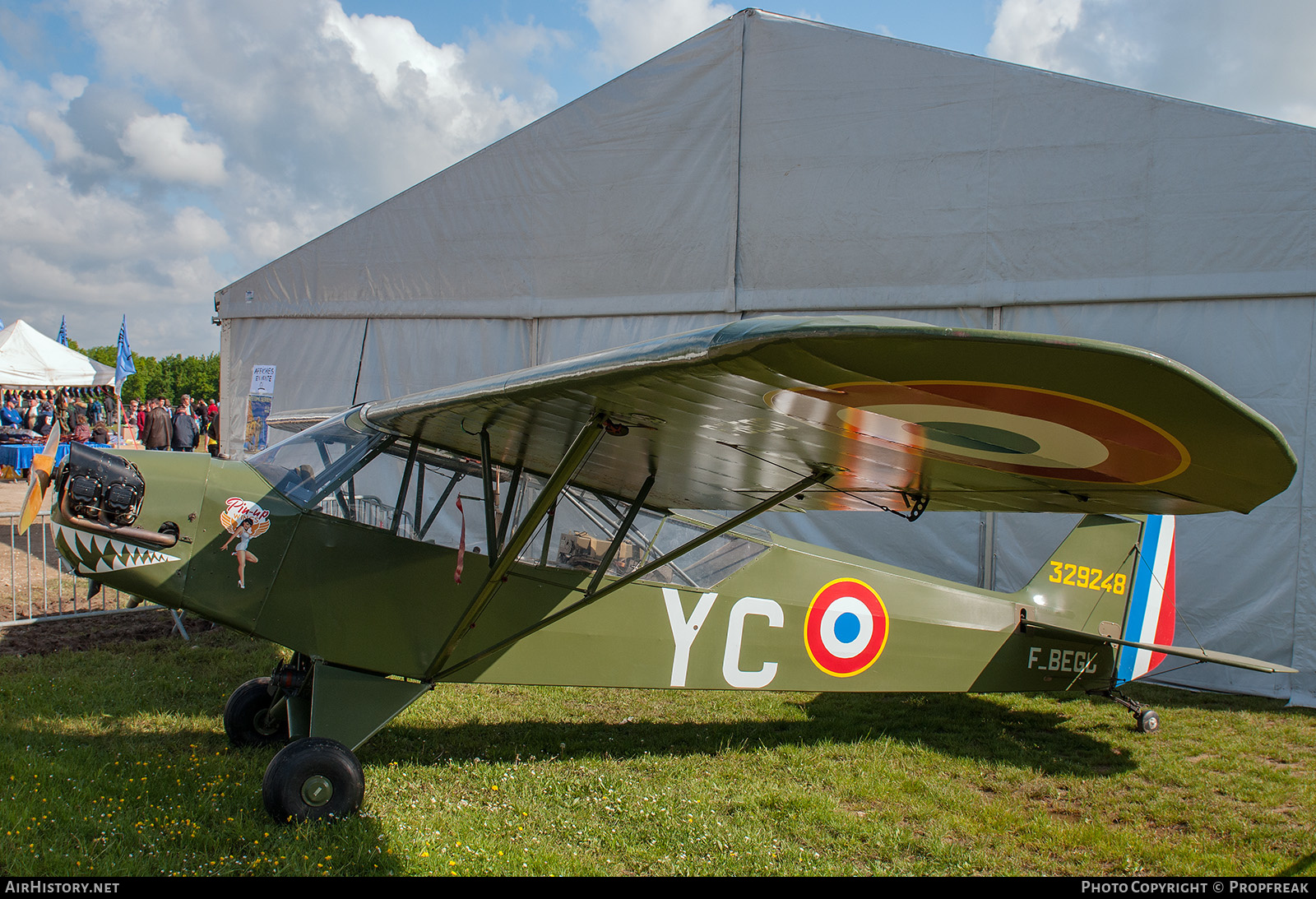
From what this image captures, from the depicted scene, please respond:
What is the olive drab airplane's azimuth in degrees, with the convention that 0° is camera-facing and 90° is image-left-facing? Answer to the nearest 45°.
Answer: approximately 45°

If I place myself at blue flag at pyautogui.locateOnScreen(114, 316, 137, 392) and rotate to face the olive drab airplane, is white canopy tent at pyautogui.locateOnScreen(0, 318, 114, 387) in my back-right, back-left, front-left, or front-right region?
back-right

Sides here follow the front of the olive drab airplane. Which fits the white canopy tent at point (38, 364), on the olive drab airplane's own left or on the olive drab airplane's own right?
on the olive drab airplane's own right

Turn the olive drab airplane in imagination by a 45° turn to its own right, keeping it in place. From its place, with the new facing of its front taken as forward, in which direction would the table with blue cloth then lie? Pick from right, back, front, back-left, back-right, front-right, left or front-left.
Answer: front-right

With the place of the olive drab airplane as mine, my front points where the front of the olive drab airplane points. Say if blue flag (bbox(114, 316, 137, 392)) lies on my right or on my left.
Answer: on my right
